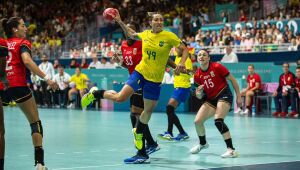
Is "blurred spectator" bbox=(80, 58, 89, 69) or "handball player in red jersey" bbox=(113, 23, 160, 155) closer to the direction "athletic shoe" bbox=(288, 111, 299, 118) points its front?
the handball player in red jersey

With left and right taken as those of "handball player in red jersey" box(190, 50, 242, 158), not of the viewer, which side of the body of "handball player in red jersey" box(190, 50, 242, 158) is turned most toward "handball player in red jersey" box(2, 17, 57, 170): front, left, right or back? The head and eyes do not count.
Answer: front

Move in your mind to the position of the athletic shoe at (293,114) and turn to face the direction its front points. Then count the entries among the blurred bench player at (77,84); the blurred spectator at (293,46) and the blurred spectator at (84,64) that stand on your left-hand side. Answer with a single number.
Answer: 0

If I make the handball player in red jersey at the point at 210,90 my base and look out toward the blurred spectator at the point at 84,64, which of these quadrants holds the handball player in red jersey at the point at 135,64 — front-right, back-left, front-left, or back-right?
front-left

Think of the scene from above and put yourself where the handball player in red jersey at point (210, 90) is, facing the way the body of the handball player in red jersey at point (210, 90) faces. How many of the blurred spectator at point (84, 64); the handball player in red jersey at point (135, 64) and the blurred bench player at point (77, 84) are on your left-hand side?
0

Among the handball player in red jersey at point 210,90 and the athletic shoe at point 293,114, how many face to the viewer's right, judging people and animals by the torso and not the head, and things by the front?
0

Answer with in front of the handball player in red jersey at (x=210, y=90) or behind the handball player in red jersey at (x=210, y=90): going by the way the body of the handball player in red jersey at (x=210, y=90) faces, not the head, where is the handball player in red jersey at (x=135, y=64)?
in front

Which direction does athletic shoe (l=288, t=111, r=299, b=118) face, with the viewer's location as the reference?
facing the viewer and to the left of the viewer

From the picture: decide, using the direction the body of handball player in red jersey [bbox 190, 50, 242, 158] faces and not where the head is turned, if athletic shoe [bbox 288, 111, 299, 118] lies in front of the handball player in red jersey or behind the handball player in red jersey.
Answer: behind

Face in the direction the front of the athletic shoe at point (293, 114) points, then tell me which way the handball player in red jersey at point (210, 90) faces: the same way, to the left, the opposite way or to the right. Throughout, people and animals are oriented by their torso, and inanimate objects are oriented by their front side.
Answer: the same way

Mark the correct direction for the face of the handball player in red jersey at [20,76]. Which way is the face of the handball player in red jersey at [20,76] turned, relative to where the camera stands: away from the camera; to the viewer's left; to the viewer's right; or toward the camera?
to the viewer's right

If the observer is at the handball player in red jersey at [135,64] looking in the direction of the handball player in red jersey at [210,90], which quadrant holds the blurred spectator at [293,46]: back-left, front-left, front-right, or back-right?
front-left

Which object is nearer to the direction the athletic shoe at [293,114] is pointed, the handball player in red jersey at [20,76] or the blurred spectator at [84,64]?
the handball player in red jersey

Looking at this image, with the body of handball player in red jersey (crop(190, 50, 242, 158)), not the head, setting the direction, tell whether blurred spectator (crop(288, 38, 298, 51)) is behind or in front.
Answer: behind

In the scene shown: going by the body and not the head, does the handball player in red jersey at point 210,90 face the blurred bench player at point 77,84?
no

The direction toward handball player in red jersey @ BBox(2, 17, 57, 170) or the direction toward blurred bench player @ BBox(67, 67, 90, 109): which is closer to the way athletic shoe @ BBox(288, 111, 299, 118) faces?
the handball player in red jersey
